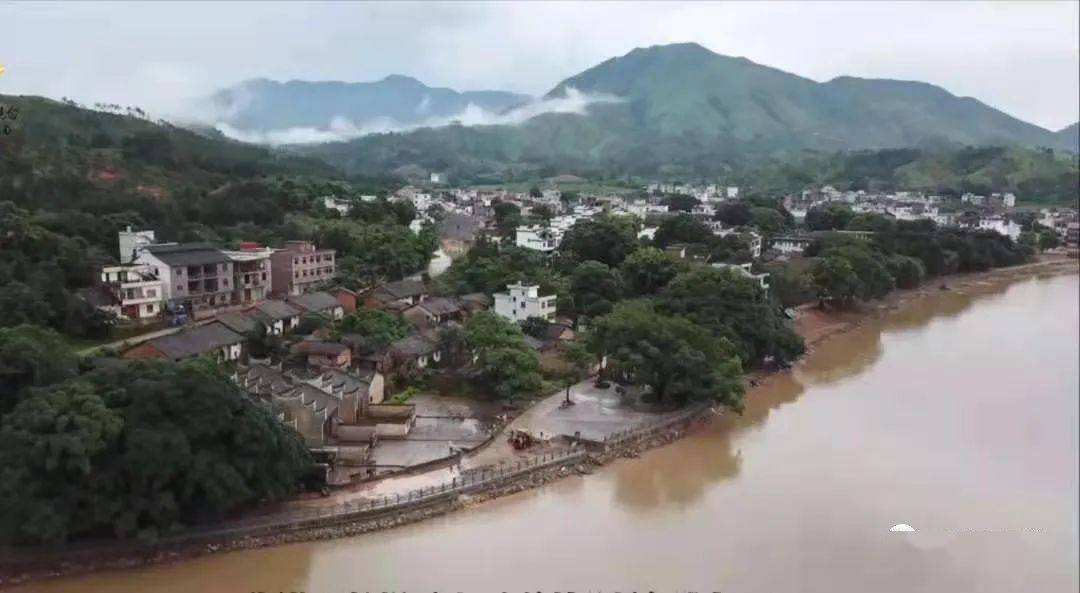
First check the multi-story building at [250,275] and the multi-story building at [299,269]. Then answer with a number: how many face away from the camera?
0

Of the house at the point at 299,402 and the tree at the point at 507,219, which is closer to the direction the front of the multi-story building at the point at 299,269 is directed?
the house

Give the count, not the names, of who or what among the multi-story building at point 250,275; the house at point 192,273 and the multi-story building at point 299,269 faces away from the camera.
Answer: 0

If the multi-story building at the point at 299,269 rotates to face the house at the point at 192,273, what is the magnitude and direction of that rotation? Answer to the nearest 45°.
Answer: approximately 90° to its right

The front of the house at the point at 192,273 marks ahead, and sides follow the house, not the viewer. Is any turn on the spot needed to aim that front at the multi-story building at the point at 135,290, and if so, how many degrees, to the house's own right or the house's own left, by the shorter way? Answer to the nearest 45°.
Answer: approximately 90° to the house's own right

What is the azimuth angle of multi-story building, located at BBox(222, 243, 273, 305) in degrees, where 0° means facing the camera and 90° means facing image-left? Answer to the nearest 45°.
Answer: approximately 315°

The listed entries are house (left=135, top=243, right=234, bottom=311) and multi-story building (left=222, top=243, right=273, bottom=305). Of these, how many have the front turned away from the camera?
0

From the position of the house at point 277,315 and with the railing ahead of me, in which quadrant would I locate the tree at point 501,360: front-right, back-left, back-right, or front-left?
front-left

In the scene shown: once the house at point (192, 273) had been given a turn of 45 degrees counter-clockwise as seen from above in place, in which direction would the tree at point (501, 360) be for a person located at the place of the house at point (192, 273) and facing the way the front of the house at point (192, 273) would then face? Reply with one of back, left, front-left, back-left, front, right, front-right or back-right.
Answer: front-right

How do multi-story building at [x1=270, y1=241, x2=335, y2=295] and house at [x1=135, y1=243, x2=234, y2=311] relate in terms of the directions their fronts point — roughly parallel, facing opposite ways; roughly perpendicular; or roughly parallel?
roughly parallel

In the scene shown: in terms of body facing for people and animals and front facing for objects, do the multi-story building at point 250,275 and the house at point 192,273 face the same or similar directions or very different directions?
same or similar directions

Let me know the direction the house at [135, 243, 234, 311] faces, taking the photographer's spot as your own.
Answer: facing the viewer and to the right of the viewer

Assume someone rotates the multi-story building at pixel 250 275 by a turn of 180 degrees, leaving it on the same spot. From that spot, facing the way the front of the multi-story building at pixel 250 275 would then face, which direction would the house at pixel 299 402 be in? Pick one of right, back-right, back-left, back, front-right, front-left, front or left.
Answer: back-left

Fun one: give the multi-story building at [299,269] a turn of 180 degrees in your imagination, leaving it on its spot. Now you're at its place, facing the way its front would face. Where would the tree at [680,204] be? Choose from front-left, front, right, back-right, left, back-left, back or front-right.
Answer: right

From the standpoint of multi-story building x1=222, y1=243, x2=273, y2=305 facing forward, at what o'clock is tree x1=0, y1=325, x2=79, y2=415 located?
The tree is roughly at 2 o'clock from the multi-story building.

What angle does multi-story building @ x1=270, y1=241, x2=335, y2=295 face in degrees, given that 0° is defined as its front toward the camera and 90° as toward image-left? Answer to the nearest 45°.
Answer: approximately 315°

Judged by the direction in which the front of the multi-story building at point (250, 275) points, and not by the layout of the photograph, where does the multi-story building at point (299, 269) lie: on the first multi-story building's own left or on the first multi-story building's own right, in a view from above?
on the first multi-story building's own left
